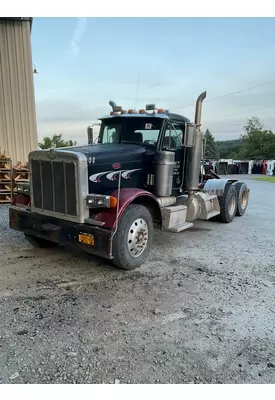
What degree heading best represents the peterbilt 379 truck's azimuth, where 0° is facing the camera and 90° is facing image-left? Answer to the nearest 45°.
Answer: approximately 45°
